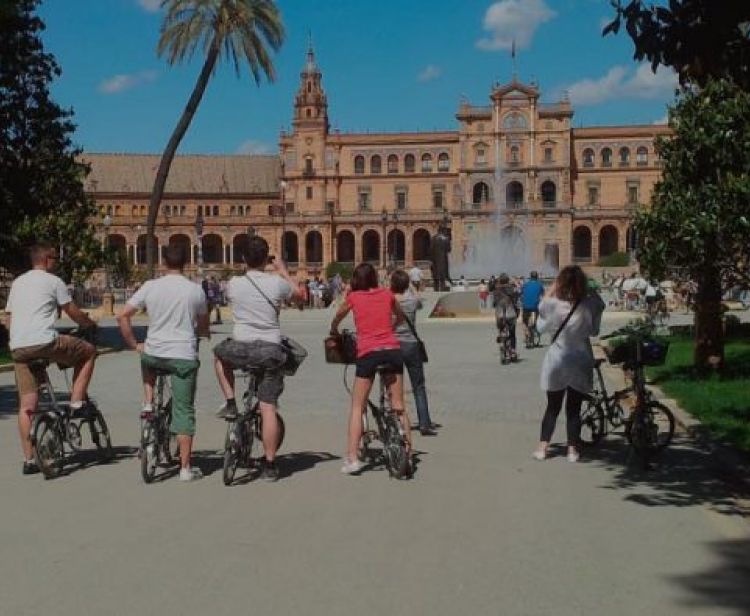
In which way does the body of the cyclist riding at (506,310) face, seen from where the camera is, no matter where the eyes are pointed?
away from the camera

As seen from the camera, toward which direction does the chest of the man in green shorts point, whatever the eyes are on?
away from the camera

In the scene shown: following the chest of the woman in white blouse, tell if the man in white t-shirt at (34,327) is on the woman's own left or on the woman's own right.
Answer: on the woman's own left

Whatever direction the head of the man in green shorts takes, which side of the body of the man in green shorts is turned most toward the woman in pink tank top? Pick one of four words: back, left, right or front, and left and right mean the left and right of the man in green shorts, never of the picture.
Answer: right

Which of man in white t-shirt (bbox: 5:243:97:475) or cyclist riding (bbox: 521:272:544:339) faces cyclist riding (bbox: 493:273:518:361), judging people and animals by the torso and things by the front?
the man in white t-shirt

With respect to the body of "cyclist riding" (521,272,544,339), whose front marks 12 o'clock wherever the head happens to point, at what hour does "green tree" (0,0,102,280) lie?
The green tree is roughly at 9 o'clock from the cyclist riding.

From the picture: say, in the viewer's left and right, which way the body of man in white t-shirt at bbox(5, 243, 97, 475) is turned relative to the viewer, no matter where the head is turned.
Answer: facing away from the viewer and to the right of the viewer

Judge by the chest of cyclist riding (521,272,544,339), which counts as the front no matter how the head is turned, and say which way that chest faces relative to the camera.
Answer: away from the camera

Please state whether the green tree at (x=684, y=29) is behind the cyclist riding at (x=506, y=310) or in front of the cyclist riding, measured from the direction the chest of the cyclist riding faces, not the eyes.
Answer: behind

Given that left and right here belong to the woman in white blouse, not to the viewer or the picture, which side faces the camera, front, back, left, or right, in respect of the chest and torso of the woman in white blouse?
back

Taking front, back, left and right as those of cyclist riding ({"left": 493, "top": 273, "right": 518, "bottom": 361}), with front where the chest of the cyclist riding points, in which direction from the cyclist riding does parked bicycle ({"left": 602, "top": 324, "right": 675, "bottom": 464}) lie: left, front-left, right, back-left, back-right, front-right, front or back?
back

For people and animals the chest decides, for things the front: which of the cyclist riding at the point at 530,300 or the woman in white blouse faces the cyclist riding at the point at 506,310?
the woman in white blouse

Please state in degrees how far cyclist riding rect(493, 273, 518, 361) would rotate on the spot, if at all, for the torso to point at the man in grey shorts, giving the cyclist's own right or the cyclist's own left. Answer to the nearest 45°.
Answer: approximately 180°

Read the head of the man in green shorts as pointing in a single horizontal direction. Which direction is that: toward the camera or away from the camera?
away from the camera

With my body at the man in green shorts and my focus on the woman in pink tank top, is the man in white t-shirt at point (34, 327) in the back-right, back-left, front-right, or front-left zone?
back-left
